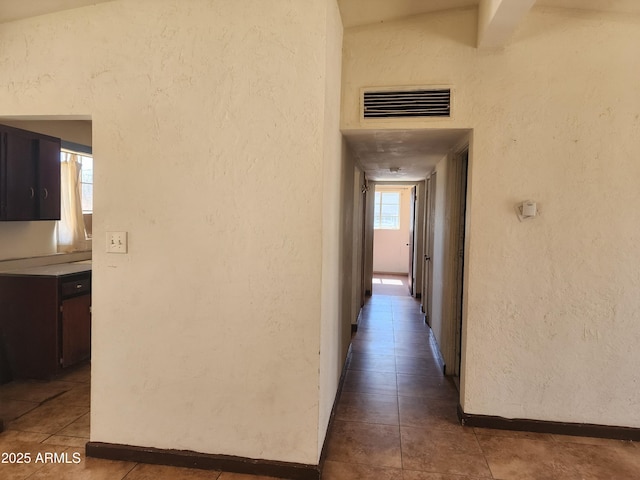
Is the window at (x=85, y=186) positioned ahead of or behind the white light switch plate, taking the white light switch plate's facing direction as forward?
behind

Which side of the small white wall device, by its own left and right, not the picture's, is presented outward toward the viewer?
front

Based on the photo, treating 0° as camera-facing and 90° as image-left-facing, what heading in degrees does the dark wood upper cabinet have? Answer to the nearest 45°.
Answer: approximately 315°

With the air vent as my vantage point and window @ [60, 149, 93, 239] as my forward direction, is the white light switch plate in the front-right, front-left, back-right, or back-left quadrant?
front-left

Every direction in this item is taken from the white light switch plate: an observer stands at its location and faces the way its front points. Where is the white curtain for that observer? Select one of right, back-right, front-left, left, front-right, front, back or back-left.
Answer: back

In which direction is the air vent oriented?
toward the camera

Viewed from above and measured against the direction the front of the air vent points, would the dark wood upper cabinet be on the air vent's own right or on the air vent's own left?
on the air vent's own right

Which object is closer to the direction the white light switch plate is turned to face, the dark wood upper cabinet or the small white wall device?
the small white wall device

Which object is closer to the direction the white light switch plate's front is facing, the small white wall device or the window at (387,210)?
the small white wall device

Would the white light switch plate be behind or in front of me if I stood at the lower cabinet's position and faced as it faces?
in front

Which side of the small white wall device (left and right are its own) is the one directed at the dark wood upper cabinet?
right
